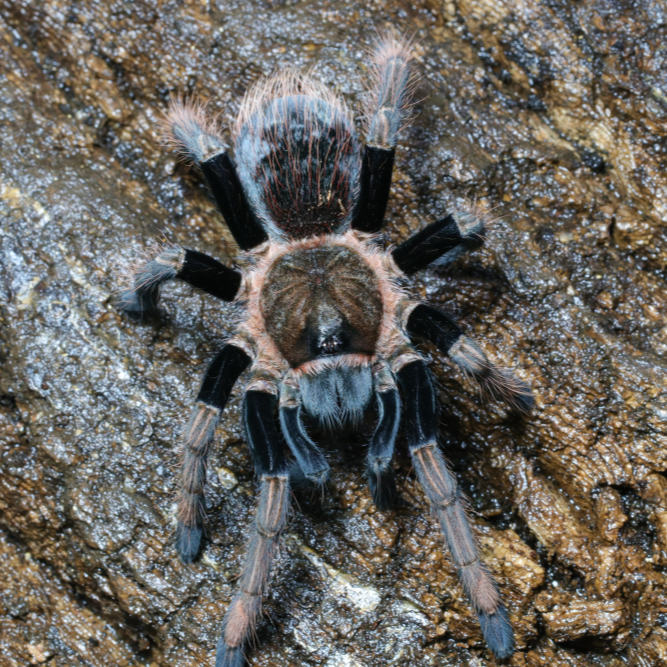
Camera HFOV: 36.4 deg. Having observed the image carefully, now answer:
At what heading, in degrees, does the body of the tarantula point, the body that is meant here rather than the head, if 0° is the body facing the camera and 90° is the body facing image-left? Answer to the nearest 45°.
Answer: approximately 0°
